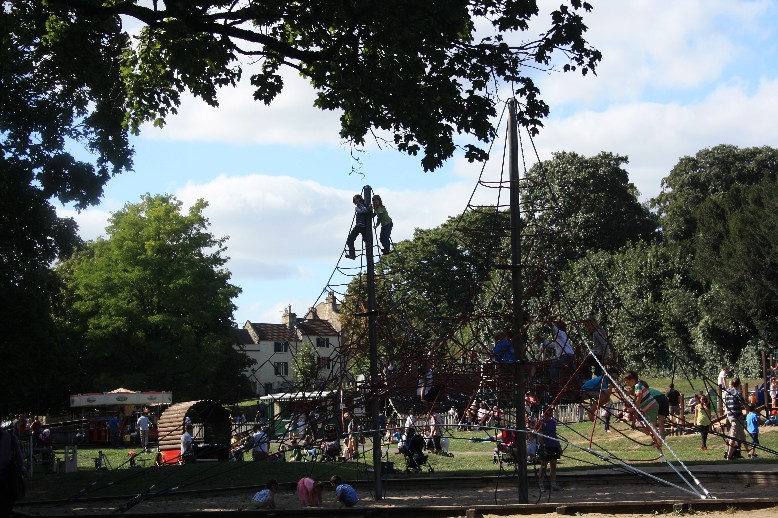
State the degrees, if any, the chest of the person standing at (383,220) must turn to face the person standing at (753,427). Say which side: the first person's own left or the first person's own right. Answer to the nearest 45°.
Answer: approximately 135° to the first person's own right
